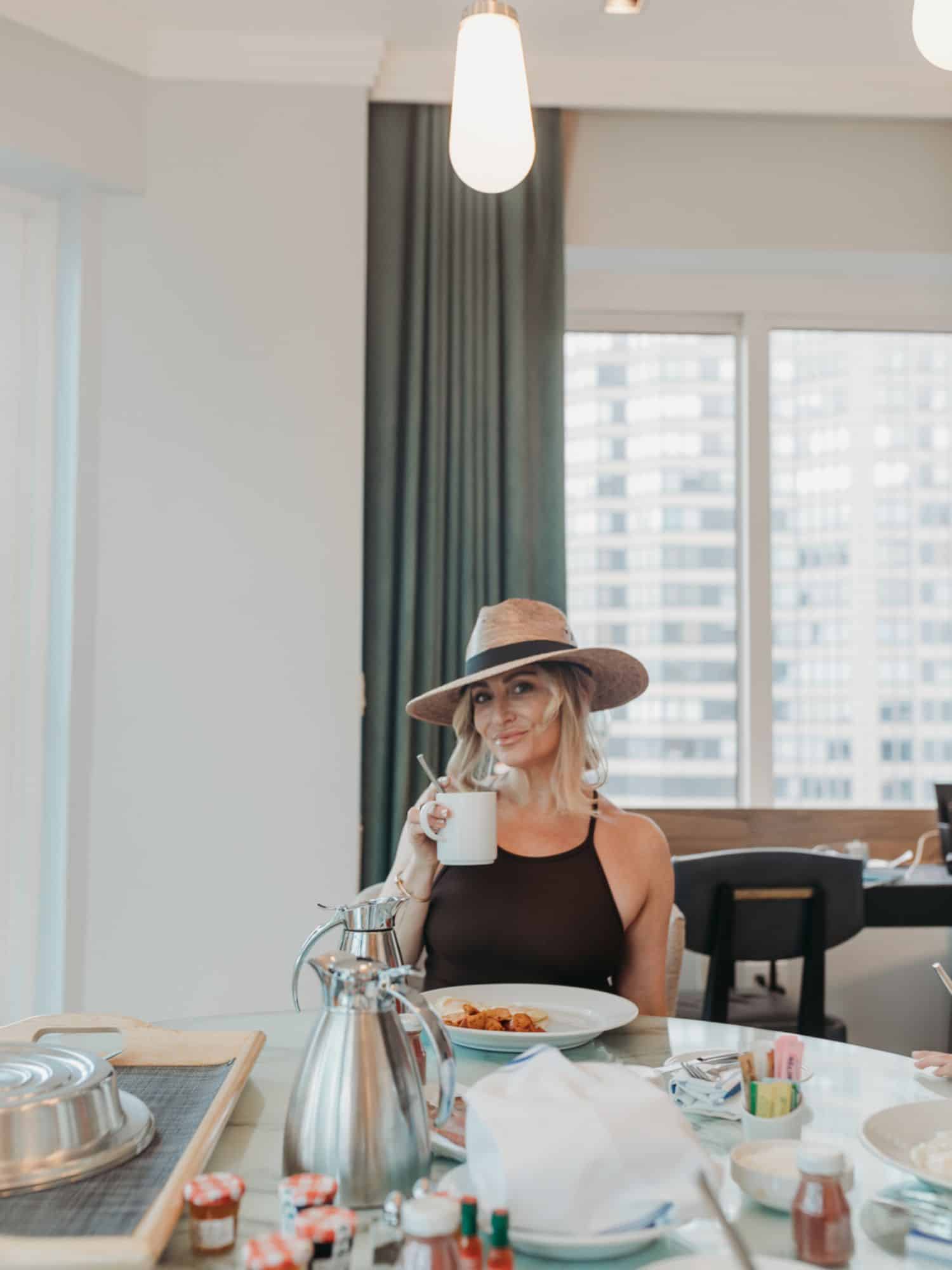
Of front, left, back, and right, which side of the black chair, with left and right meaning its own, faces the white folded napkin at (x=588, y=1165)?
back

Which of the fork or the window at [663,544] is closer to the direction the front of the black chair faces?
the window

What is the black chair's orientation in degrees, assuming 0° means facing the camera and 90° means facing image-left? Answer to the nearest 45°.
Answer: approximately 180°

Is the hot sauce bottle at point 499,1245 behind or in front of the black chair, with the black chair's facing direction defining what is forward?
behind

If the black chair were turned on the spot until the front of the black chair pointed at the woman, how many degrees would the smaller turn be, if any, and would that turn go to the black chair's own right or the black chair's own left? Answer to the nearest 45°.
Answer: approximately 135° to the black chair's own left

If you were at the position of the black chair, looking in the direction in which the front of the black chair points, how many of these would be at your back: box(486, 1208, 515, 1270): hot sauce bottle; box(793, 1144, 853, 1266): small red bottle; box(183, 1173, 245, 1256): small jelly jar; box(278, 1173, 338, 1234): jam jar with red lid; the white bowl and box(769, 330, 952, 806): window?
5

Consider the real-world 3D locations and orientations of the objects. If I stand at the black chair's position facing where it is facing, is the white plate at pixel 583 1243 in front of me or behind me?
behind

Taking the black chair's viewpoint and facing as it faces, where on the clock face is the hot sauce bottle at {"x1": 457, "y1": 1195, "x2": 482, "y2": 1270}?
The hot sauce bottle is roughly at 6 o'clock from the black chair.

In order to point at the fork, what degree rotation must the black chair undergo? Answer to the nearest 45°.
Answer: approximately 180°

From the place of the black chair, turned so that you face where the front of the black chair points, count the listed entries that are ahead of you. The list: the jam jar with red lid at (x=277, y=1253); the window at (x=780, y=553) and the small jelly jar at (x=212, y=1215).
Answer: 1

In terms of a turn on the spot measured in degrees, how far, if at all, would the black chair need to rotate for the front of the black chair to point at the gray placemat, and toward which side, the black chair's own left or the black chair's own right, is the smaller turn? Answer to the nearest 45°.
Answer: approximately 180°

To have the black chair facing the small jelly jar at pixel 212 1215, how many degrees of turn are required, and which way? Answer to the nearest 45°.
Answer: approximately 180°

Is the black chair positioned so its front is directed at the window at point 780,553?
yes

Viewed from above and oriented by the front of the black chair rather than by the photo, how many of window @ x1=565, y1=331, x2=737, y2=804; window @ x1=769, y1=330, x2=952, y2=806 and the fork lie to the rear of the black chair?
1

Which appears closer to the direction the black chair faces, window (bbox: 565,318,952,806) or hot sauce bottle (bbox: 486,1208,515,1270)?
the window
